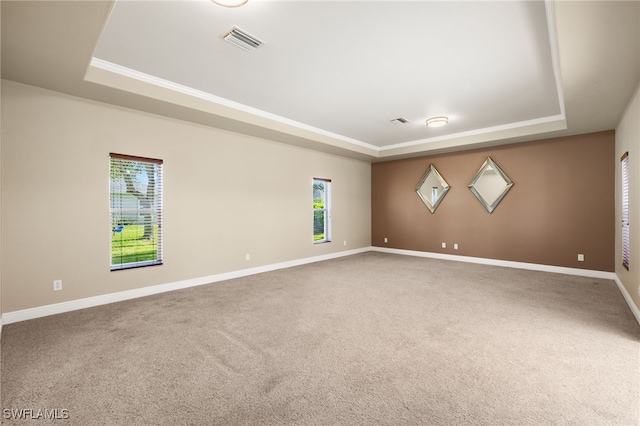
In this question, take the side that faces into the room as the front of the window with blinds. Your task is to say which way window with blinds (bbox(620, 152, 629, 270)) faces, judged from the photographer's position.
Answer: facing to the left of the viewer

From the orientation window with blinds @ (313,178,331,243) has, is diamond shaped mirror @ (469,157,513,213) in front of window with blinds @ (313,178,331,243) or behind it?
in front

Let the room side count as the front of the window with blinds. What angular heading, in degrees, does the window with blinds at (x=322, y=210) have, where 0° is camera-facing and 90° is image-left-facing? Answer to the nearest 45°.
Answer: approximately 315°

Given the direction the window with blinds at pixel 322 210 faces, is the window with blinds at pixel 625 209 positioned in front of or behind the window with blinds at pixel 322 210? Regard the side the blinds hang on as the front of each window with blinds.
in front

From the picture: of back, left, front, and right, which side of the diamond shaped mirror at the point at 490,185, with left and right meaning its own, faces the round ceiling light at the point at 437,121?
front

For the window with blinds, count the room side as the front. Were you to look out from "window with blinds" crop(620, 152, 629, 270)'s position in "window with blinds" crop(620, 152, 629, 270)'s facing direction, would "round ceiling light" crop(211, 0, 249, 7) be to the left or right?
on its left

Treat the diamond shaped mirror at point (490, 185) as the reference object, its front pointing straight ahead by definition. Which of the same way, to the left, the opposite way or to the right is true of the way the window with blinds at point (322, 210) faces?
to the left

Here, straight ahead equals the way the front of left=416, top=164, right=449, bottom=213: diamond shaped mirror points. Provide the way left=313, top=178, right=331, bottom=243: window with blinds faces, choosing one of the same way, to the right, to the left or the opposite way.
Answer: to the left

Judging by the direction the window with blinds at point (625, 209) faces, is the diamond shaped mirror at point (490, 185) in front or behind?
in front

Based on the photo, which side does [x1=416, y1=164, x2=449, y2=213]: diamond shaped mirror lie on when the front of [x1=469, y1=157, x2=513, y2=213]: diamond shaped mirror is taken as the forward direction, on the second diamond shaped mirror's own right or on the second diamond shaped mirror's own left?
on the second diamond shaped mirror's own right

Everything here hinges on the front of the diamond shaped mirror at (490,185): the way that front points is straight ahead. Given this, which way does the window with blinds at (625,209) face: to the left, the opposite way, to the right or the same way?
to the right

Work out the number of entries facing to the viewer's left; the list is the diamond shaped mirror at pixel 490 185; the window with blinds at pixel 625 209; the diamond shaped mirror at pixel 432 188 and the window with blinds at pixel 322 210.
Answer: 1

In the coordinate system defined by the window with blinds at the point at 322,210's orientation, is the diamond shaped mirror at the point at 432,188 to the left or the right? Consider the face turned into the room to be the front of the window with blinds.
on its left

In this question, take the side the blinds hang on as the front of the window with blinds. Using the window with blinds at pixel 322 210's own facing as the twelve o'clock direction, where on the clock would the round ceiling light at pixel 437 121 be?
The round ceiling light is roughly at 12 o'clock from the window with blinds.

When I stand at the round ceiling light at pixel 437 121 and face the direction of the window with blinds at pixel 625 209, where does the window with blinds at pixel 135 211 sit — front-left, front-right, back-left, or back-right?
back-right

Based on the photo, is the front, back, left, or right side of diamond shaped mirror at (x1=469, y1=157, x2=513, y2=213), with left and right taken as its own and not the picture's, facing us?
front
